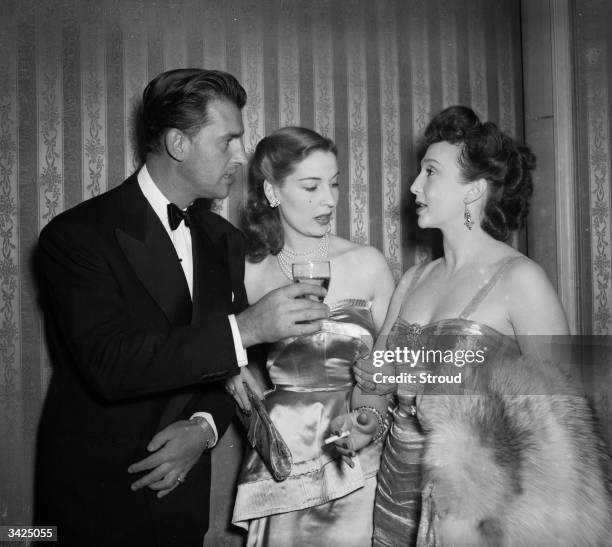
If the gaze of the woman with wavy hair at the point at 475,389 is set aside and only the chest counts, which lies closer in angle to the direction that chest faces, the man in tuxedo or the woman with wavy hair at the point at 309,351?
the man in tuxedo

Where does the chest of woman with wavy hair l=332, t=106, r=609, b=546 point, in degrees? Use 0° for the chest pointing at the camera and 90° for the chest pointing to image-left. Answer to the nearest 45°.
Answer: approximately 45°

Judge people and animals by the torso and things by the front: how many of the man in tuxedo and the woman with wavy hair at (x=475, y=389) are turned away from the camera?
0

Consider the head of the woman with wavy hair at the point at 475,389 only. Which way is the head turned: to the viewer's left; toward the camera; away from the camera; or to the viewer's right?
to the viewer's left

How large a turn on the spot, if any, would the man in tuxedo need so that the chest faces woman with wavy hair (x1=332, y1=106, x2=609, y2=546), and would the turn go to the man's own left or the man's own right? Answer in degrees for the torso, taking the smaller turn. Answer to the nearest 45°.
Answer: approximately 45° to the man's own left

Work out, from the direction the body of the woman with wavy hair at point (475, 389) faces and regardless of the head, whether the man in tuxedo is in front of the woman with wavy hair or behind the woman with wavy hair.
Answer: in front

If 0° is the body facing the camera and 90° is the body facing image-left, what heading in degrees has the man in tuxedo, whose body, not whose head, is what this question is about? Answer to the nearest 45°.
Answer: approximately 315°

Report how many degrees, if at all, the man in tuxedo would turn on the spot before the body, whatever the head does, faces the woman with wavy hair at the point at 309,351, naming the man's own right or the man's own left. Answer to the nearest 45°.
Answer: approximately 90° to the man's own left

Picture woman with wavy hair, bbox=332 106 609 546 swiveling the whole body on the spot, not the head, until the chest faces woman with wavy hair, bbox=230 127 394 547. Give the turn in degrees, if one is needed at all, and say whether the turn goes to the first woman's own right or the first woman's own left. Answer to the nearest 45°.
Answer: approximately 90° to the first woman's own right

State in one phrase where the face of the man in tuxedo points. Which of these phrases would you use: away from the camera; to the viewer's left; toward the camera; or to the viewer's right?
to the viewer's right
